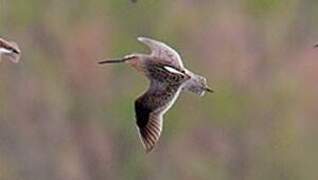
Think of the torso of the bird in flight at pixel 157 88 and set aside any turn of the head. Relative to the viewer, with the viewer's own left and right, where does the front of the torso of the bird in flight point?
facing to the left of the viewer
